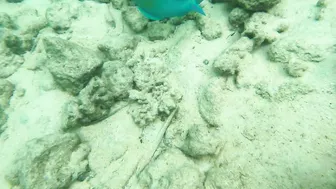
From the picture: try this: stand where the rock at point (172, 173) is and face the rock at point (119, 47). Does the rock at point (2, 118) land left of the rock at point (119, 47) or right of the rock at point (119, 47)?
left

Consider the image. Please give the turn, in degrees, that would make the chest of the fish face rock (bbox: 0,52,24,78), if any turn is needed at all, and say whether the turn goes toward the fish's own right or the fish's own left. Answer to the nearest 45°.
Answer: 0° — it already faces it

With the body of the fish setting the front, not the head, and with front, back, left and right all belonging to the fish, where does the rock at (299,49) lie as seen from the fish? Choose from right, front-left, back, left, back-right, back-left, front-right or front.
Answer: back

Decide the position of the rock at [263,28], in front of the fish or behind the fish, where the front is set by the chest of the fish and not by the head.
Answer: behind

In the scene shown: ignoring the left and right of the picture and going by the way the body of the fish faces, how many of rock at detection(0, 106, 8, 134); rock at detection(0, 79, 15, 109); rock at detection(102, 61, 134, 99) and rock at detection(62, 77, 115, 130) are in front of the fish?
4

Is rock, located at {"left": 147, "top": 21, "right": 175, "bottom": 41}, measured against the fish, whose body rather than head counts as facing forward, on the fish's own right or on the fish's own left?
on the fish's own left

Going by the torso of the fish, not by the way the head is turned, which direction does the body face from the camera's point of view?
to the viewer's left

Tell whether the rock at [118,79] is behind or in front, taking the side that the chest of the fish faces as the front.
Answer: in front

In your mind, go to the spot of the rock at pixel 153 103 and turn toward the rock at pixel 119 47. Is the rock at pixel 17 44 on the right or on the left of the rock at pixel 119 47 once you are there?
left

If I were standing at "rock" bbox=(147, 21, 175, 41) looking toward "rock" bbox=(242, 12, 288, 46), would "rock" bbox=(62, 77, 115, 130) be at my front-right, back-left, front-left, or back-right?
back-right
